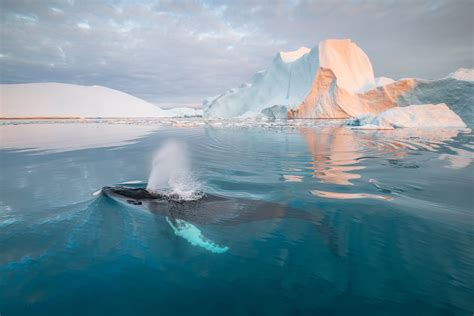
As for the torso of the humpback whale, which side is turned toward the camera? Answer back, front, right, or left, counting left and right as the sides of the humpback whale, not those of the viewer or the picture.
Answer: left

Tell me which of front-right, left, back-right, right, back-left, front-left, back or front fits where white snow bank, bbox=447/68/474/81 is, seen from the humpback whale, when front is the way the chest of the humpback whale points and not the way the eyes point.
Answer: back-right

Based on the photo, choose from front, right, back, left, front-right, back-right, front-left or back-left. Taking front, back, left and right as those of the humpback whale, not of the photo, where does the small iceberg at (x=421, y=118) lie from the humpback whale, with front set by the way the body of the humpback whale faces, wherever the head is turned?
back-right
